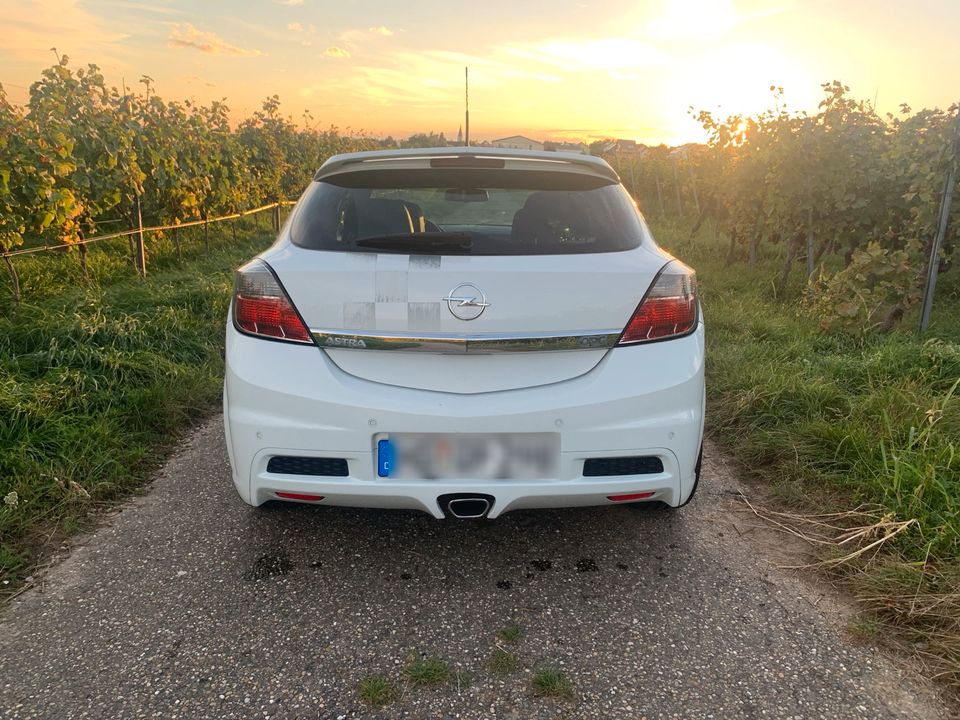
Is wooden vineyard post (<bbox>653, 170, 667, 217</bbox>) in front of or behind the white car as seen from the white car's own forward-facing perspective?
in front

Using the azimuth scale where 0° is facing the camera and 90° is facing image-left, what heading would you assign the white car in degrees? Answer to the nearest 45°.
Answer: approximately 180°

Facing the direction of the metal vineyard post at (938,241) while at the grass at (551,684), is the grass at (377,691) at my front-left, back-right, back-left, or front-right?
back-left

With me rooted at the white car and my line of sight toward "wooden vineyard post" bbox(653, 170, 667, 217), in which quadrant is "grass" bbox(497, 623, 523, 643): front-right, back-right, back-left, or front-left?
back-right

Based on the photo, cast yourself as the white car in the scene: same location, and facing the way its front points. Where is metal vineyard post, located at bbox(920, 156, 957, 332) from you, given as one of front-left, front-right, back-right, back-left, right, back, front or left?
front-right

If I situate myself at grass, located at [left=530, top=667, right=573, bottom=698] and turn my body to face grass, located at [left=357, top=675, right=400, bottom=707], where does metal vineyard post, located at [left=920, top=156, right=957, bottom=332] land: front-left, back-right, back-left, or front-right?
back-right

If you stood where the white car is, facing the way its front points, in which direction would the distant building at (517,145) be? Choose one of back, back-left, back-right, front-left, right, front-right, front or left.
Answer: front
